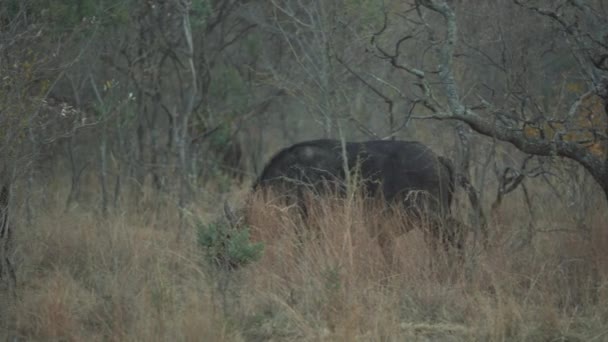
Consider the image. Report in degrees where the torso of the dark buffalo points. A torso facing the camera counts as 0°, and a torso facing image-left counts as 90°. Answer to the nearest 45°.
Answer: approximately 90°

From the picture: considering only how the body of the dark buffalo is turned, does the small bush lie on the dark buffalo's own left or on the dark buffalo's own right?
on the dark buffalo's own left

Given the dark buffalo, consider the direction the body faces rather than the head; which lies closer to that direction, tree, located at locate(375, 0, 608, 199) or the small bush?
the small bush
